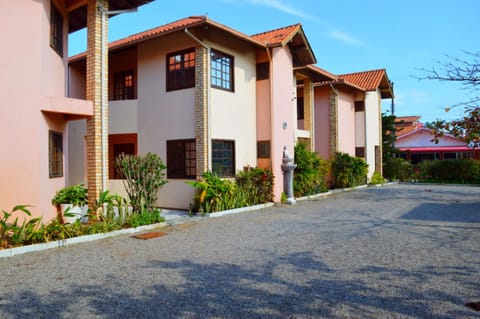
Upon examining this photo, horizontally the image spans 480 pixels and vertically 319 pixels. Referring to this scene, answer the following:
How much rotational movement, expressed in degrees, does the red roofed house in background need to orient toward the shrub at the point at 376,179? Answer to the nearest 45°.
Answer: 0° — it already faces it

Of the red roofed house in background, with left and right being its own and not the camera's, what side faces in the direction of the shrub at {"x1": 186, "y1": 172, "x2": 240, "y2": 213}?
front

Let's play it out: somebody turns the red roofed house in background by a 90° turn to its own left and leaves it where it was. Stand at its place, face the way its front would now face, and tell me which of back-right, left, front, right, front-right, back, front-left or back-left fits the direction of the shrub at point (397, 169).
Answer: right

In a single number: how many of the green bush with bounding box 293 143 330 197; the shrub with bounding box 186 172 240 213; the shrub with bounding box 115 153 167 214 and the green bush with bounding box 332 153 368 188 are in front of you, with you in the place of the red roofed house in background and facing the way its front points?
4

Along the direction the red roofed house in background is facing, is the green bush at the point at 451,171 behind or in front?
in front

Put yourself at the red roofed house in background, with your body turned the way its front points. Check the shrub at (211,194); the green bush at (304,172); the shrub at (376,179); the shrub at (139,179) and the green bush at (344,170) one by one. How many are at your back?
0

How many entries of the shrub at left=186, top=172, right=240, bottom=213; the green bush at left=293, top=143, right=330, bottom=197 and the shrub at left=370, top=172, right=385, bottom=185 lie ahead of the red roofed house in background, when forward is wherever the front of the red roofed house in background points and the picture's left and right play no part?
3

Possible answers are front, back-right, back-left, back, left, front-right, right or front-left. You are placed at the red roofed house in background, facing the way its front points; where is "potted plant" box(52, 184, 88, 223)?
front

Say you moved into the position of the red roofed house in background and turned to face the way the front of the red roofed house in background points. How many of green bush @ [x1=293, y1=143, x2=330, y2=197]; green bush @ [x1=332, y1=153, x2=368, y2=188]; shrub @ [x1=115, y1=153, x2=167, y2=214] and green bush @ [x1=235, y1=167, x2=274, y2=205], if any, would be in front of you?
4

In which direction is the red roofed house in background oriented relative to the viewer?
toward the camera

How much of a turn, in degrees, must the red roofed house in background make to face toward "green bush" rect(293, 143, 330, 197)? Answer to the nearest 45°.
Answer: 0° — it already faces it

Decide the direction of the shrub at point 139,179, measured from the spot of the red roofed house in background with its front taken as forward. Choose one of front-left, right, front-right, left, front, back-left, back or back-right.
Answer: front

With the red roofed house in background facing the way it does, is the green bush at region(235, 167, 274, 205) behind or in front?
in front
